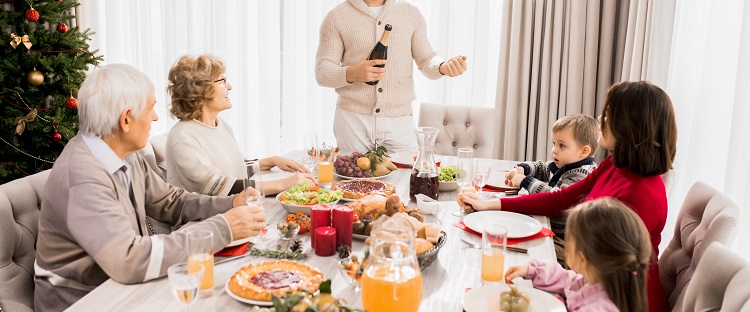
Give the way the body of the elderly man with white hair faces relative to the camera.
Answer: to the viewer's right

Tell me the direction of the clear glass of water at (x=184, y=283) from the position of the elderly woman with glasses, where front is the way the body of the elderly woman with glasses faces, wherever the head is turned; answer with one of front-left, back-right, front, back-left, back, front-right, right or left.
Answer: right

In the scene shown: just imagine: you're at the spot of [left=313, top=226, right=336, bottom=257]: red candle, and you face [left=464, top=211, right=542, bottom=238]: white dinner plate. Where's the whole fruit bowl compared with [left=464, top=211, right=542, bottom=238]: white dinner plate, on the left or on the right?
left

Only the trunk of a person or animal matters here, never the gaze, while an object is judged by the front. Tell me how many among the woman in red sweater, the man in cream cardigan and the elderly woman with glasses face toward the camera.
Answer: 1

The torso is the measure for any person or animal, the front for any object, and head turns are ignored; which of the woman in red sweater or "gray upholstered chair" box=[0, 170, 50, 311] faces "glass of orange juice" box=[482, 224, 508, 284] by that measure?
the gray upholstered chair

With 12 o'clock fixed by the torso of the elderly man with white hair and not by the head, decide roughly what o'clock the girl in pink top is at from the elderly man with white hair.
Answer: The girl in pink top is roughly at 1 o'clock from the elderly man with white hair.

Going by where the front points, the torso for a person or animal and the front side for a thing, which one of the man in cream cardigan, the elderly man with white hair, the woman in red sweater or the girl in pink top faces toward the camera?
the man in cream cardigan

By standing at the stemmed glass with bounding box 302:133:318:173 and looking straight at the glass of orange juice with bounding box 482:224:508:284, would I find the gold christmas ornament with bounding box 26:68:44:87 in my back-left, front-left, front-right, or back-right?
back-right

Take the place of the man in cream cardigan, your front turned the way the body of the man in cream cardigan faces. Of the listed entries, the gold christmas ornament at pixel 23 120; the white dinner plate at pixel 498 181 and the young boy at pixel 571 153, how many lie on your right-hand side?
1

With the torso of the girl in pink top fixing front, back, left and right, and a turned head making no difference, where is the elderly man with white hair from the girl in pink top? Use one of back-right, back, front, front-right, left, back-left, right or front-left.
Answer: front-left

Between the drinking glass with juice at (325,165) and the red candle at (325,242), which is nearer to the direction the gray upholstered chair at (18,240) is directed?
the red candle

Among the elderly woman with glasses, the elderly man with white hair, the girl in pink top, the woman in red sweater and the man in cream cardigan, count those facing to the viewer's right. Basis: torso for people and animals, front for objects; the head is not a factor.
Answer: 2

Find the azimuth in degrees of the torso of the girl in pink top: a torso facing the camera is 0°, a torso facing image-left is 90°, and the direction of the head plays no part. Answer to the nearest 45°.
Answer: approximately 135°

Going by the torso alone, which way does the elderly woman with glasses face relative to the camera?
to the viewer's right

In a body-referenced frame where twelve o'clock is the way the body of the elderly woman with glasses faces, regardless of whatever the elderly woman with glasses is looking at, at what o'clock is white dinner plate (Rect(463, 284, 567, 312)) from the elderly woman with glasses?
The white dinner plate is roughly at 2 o'clock from the elderly woman with glasses.

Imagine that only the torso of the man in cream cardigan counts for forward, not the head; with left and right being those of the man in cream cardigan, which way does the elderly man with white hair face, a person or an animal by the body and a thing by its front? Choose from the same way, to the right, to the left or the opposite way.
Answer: to the left

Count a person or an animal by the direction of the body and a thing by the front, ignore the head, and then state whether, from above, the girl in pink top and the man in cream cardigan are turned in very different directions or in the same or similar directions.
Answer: very different directions

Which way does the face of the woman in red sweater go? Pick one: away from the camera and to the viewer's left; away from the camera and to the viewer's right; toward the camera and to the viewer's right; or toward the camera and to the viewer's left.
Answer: away from the camera and to the viewer's left
